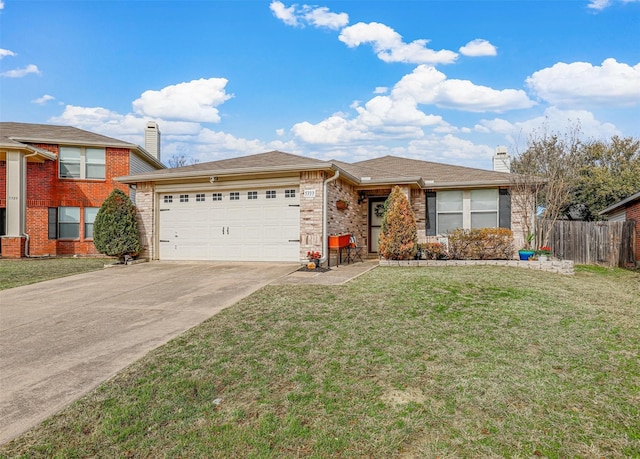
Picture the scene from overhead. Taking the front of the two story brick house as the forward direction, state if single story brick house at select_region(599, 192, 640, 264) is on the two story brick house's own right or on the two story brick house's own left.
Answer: on the two story brick house's own left

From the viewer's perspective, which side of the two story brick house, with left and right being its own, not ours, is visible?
front

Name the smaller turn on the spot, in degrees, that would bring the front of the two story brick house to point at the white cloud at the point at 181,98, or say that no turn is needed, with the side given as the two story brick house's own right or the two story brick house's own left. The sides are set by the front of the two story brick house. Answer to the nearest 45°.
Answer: approximately 135° to the two story brick house's own left

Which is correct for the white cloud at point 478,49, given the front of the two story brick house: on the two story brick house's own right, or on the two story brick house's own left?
on the two story brick house's own left

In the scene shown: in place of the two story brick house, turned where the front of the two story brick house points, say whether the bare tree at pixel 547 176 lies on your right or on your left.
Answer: on your left

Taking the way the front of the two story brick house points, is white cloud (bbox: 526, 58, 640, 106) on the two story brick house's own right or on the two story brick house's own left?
on the two story brick house's own left

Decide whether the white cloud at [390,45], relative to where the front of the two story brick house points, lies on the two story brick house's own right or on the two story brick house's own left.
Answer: on the two story brick house's own left
